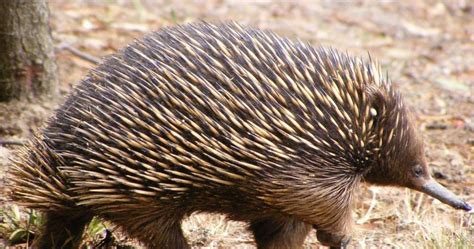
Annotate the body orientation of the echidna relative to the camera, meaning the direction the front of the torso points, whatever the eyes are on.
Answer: to the viewer's right
